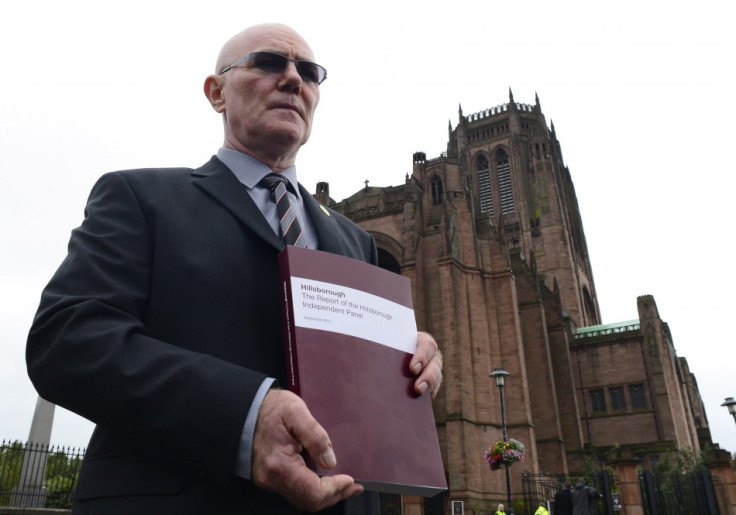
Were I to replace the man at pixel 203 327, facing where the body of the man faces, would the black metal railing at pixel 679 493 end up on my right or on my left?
on my left

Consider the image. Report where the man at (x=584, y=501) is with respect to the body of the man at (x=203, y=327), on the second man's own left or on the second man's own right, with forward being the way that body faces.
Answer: on the second man's own left

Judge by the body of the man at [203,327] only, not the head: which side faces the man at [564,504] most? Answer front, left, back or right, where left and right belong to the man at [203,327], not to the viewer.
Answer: left

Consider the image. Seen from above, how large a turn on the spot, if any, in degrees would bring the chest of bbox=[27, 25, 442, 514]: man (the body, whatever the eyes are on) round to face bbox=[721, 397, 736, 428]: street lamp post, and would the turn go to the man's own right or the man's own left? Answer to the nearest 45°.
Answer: approximately 90° to the man's own left

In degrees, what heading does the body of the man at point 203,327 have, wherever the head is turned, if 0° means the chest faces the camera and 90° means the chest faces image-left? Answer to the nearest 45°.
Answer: approximately 315°

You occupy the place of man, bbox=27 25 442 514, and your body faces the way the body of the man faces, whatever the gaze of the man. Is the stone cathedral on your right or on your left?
on your left
